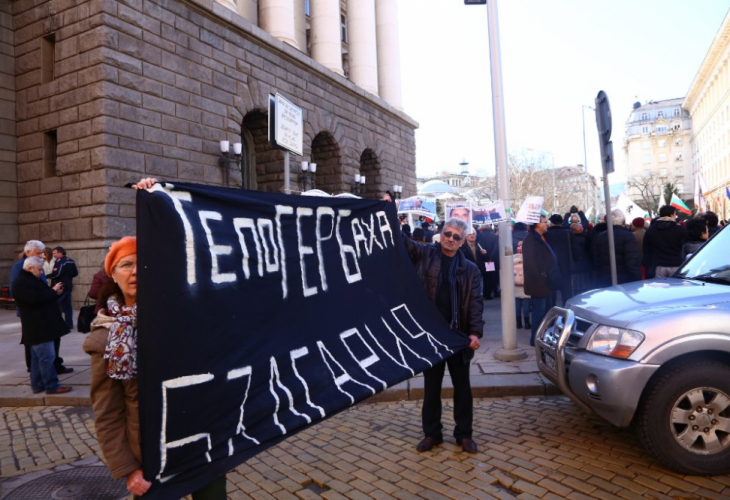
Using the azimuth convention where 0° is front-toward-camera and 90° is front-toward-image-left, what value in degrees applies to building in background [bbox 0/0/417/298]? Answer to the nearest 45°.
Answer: approximately 315°

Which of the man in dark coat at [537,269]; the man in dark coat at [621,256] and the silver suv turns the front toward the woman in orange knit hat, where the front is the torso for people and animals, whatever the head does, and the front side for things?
the silver suv

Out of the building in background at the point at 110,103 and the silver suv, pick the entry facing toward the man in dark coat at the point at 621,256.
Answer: the building in background

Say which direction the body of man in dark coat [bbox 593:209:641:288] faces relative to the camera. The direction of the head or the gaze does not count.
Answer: away from the camera

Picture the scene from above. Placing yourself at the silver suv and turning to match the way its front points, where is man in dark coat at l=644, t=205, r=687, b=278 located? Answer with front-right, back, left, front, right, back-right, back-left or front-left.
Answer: back-right

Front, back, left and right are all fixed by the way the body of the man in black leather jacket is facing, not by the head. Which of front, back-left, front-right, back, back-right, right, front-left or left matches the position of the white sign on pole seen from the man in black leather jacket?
back-right

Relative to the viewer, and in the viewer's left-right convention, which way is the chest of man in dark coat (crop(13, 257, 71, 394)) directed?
facing to the right of the viewer
